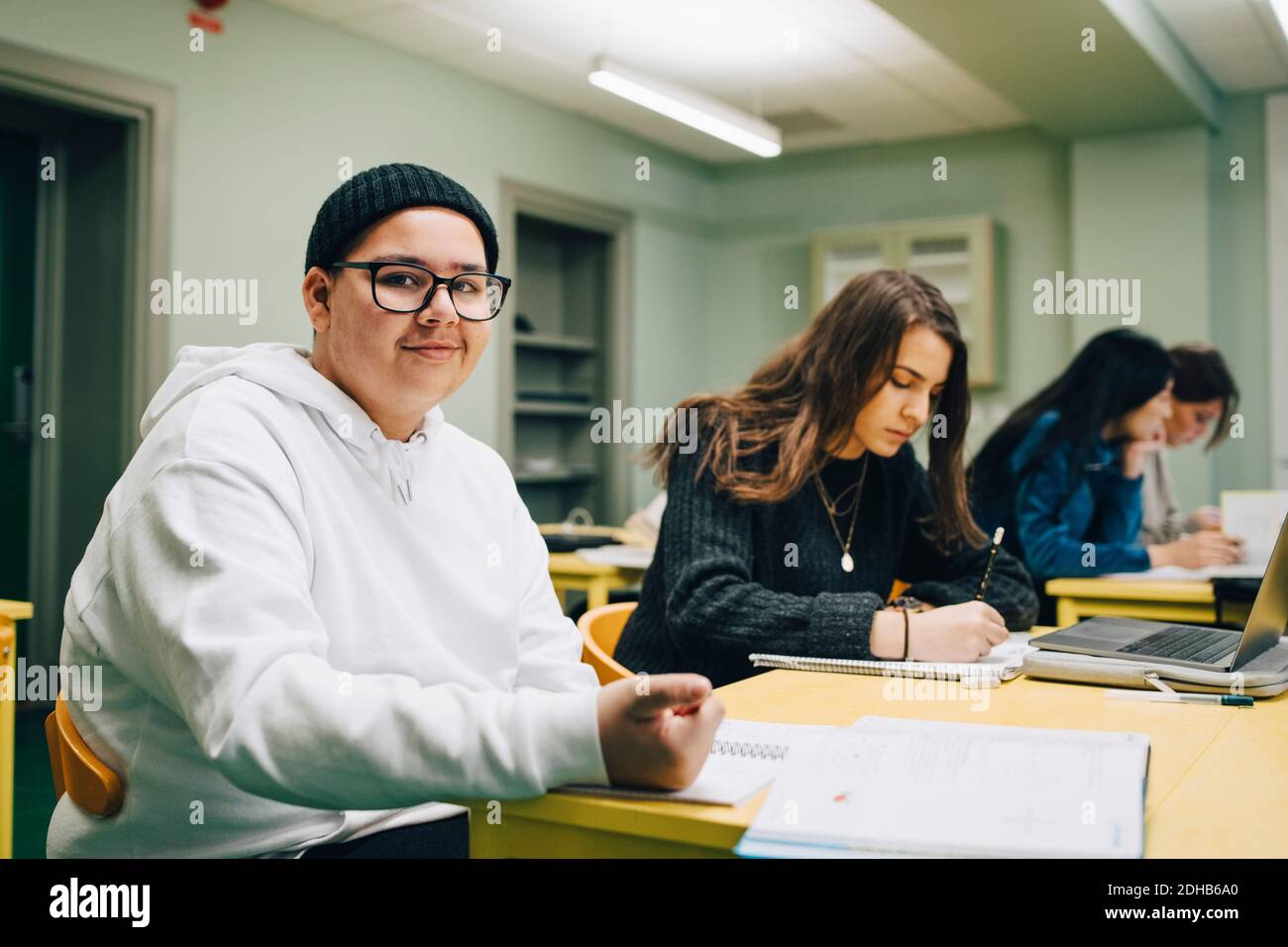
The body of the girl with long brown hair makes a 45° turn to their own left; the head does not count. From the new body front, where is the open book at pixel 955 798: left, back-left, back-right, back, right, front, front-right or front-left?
right

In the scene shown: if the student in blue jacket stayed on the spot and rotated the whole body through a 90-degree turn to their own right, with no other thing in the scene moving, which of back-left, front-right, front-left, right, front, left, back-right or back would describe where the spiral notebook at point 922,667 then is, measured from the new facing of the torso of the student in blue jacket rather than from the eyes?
front

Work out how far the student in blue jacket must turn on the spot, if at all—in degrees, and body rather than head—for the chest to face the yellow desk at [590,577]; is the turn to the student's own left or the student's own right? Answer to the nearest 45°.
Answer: approximately 180°

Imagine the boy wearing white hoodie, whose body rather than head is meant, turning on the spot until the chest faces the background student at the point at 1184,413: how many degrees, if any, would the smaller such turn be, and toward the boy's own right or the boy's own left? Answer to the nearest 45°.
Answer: approximately 90° to the boy's own left

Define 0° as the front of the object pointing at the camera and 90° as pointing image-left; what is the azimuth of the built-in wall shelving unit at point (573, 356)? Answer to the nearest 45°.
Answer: approximately 315°

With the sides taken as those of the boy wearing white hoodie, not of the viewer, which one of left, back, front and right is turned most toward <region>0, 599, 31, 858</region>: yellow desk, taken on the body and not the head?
back

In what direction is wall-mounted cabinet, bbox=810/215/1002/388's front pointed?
toward the camera

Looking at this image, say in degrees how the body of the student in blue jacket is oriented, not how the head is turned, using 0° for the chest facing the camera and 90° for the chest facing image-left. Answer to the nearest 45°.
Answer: approximately 270°

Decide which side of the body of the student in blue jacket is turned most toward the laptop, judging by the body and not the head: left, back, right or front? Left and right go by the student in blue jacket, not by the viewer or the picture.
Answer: right

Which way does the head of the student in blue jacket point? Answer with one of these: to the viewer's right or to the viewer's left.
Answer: to the viewer's right

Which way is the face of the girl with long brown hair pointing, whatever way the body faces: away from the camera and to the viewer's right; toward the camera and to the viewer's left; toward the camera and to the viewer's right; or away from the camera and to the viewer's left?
toward the camera and to the viewer's right

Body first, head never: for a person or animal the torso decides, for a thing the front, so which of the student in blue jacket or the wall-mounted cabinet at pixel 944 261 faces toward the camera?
the wall-mounted cabinet

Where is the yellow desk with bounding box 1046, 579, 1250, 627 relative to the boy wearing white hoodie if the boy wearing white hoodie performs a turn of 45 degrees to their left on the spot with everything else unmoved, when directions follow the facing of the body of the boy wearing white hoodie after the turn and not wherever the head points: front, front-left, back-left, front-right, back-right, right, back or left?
front-left

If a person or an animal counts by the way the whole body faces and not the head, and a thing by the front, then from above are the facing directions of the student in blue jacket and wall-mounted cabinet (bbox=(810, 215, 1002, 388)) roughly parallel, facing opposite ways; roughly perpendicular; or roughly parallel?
roughly perpendicular

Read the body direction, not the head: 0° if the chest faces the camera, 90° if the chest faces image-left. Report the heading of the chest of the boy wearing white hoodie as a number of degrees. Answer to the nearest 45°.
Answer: approximately 315°

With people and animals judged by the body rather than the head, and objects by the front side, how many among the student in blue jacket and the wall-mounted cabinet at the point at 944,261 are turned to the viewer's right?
1

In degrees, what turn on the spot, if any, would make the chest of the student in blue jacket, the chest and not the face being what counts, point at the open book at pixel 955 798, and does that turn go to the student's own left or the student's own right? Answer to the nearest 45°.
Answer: approximately 90° to the student's own right
